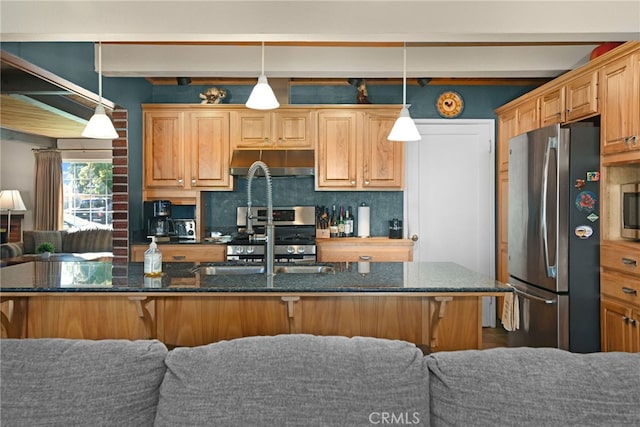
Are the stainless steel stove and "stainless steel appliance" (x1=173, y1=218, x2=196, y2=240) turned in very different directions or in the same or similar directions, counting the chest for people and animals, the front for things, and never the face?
same or similar directions

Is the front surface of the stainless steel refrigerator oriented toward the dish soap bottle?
yes

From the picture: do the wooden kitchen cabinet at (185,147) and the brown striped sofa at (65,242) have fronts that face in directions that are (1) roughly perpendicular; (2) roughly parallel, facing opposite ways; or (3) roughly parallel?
roughly parallel

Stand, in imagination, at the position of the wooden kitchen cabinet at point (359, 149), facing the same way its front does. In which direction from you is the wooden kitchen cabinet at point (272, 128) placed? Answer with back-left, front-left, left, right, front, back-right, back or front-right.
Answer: right

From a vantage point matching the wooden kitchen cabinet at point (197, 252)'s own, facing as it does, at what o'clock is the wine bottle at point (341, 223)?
The wine bottle is roughly at 9 o'clock from the wooden kitchen cabinet.

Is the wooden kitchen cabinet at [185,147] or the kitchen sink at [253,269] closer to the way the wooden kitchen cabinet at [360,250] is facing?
the kitchen sink

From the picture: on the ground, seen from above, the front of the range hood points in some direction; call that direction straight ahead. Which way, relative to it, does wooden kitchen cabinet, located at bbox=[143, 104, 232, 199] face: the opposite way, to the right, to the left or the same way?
the same way

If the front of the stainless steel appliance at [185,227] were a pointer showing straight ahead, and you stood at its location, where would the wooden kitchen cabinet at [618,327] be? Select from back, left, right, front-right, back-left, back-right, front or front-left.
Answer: front-left

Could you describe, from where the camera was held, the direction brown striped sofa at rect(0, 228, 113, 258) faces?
facing the viewer

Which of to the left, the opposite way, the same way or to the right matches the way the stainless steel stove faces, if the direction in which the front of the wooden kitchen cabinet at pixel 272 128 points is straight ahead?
the same way

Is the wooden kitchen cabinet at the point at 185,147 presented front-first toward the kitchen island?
yes

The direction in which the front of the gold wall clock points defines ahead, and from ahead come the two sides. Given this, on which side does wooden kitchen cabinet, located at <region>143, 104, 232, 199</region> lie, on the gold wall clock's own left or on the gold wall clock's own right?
on the gold wall clock's own right

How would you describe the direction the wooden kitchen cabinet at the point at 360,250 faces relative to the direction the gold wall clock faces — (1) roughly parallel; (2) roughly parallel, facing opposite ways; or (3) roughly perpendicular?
roughly parallel

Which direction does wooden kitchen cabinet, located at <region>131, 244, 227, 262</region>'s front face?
toward the camera

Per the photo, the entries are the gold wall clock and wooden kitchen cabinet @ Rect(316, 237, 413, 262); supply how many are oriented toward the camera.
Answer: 2

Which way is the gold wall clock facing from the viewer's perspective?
toward the camera

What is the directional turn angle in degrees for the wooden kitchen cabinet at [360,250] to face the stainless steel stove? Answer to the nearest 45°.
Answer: approximately 90° to its right

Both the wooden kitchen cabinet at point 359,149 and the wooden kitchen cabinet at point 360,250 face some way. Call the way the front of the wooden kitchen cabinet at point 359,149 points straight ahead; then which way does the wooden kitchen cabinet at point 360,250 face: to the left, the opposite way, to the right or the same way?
the same way
